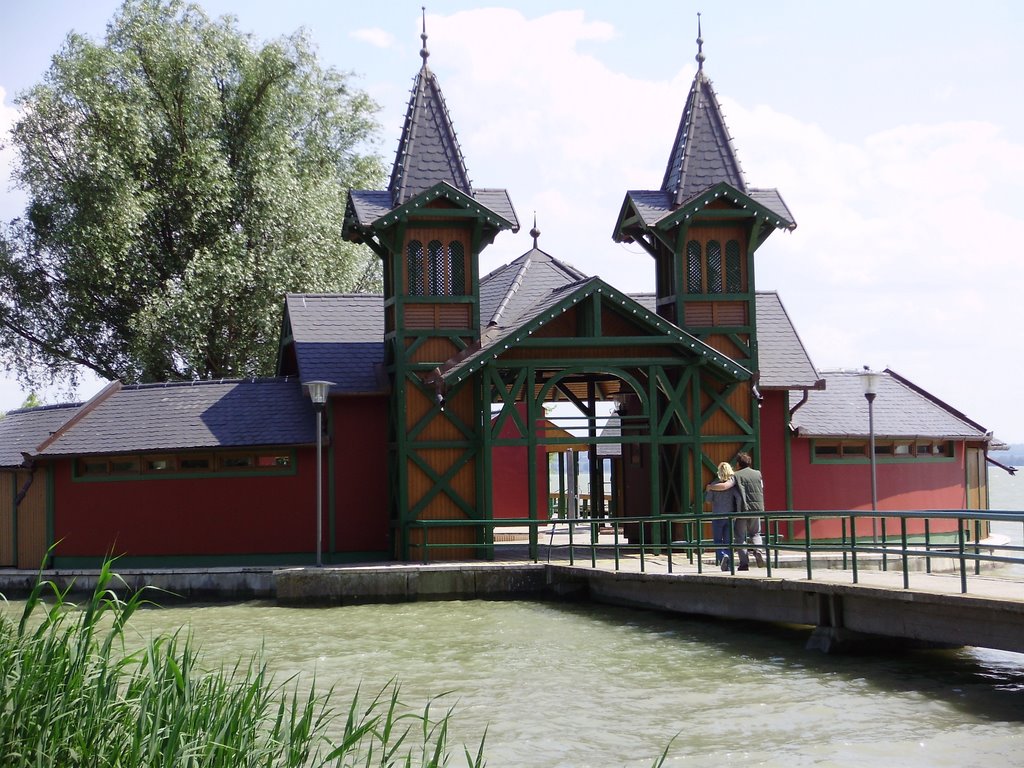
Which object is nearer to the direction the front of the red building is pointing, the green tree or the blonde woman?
the blonde woman

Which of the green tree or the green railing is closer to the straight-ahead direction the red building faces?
the green railing

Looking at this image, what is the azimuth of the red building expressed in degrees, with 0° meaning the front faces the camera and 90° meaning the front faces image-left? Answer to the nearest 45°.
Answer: approximately 0°

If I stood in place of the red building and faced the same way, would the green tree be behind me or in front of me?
behind
